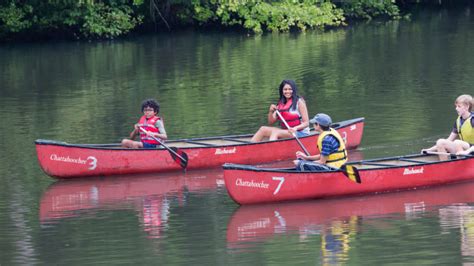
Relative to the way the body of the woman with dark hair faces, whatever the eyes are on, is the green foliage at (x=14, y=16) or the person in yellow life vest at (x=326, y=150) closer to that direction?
the person in yellow life vest

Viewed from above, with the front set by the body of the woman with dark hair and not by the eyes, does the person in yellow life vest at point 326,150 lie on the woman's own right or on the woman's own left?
on the woman's own left

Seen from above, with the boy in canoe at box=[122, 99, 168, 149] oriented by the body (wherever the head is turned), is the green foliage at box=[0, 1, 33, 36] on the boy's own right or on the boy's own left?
on the boy's own right

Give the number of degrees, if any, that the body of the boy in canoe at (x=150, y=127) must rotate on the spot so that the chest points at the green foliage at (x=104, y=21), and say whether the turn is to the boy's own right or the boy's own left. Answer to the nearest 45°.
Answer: approximately 135° to the boy's own right

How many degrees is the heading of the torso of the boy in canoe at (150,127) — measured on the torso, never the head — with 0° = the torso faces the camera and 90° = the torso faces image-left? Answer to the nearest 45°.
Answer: approximately 45°

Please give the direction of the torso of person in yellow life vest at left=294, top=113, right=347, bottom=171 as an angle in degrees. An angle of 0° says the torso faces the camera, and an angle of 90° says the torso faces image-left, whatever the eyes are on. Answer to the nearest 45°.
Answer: approximately 90°

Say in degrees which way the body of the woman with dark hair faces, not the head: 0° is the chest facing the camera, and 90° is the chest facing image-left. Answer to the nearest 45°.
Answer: approximately 45°

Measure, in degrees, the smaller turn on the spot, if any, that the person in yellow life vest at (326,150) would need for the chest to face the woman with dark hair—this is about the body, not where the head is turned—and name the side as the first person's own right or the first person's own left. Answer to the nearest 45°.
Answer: approximately 90° to the first person's own right
